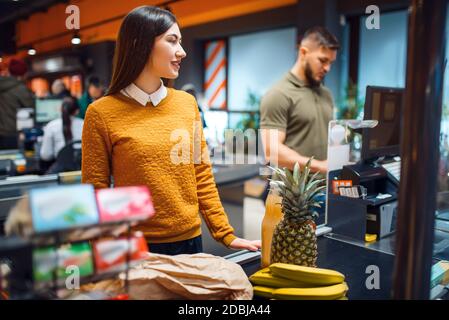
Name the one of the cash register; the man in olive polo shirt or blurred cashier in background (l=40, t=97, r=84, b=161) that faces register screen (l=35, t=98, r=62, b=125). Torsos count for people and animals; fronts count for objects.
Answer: the blurred cashier in background

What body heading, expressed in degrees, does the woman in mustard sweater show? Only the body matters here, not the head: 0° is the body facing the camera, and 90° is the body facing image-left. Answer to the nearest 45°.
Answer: approximately 315°

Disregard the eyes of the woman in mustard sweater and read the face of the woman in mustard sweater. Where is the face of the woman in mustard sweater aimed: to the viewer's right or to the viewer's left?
to the viewer's right

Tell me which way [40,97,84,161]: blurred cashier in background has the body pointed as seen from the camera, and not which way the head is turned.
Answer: away from the camera

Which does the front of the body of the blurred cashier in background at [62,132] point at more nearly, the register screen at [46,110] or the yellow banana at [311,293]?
the register screen

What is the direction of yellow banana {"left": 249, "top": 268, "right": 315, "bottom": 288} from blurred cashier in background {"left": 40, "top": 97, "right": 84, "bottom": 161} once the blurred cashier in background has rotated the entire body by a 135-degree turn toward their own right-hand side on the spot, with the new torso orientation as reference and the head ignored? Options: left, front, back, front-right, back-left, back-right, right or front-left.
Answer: front-right

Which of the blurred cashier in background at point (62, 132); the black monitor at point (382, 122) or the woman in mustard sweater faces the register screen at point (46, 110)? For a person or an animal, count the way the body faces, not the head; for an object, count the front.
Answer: the blurred cashier in background

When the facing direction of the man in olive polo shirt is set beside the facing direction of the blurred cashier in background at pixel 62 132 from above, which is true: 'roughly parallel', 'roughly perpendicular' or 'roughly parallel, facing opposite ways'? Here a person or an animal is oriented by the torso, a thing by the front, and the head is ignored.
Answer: roughly parallel, facing opposite ways
